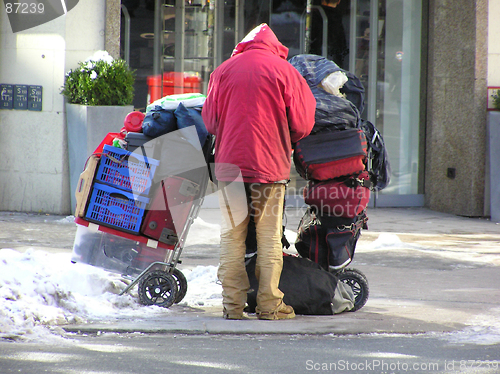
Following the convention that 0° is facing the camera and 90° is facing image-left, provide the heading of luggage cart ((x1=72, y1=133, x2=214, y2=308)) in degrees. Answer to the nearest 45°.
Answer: approximately 90°

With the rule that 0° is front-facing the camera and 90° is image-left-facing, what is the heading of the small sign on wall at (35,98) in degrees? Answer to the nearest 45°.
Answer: approximately 0°

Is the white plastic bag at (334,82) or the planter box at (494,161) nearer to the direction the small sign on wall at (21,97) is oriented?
the white plastic bag

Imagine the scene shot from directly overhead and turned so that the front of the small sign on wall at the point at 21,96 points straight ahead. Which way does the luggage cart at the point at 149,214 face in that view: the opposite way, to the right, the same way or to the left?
to the right

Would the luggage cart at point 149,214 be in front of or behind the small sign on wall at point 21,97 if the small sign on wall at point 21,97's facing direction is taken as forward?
in front

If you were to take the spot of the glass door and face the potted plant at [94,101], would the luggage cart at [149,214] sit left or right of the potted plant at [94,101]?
left

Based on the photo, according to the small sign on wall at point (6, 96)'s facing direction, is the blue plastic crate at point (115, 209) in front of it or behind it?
in front

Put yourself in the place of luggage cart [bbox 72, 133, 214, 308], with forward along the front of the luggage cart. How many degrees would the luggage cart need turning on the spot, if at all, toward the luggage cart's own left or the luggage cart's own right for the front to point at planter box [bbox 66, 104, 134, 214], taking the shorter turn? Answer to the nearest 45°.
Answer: approximately 90° to the luggage cart's own right
